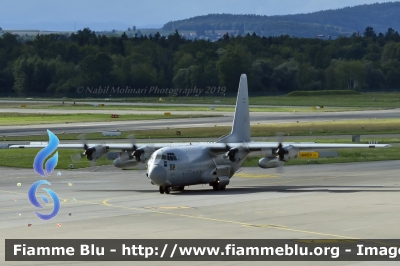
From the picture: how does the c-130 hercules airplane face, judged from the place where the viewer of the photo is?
facing the viewer and to the left of the viewer
